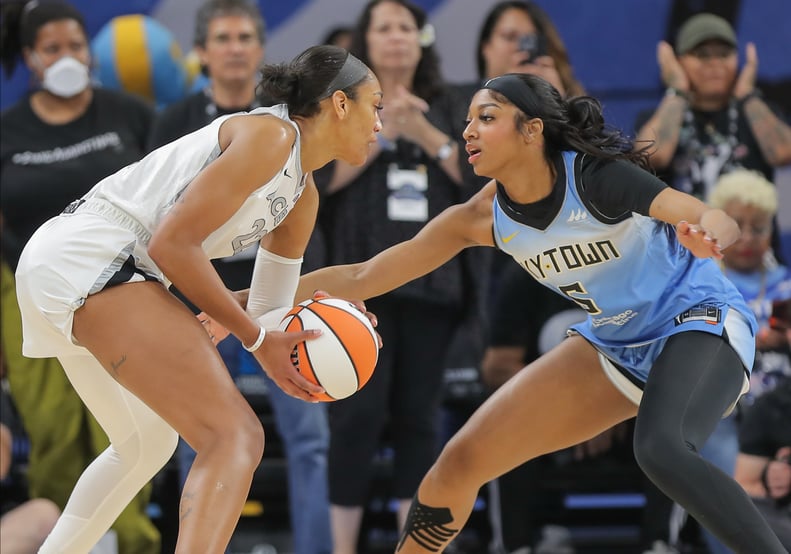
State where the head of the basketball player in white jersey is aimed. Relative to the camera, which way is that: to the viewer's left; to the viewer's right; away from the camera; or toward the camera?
to the viewer's right

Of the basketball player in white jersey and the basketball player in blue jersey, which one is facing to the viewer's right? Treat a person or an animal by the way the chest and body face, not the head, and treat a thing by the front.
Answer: the basketball player in white jersey

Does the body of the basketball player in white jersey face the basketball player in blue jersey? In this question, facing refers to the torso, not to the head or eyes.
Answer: yes

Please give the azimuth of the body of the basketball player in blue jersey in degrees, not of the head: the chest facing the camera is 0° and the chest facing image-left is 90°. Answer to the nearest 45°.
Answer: approximately 45°

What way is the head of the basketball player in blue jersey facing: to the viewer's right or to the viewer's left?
to the viewer's left

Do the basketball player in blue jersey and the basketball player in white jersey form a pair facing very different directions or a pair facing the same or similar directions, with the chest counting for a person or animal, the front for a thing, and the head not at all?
very different directions

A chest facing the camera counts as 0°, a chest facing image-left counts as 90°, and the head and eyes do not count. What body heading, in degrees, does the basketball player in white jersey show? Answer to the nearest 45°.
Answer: approximately 270°

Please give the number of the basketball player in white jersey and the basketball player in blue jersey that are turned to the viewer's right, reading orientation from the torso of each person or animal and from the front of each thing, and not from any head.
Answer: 1

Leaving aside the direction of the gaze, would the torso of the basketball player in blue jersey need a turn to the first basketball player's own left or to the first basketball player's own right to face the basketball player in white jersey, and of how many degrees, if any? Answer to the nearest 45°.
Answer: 0° — they already face them
